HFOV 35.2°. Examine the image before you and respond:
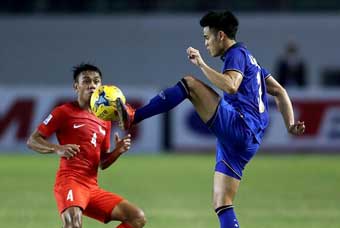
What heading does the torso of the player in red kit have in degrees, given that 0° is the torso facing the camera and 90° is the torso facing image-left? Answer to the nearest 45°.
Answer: approximately 315°

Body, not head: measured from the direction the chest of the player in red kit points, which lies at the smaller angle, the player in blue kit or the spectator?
the player in blue kit

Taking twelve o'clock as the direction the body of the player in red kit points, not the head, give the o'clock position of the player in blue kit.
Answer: The player in blue kit is roughly at 11 o'clock from the player in red kit.

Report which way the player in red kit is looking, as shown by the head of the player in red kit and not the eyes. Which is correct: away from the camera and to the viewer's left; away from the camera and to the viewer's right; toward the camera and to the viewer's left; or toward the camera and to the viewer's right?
toward the camera and to the viewer's right
